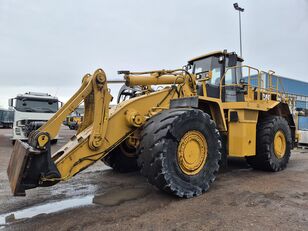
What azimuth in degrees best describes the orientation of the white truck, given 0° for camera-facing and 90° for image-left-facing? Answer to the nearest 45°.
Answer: approximately 0°

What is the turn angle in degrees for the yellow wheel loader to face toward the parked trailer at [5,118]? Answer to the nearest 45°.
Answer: approximately 90° to its right

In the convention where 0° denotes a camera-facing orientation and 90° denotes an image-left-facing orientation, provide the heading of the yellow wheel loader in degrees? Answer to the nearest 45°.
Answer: approximately 45°

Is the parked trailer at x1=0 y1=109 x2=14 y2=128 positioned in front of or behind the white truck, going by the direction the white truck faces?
behind
